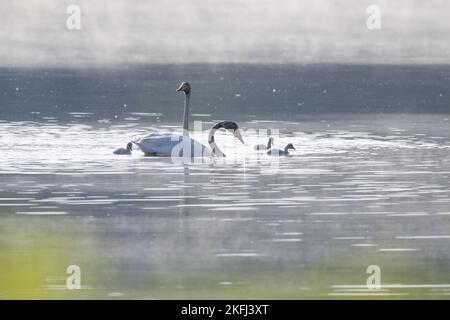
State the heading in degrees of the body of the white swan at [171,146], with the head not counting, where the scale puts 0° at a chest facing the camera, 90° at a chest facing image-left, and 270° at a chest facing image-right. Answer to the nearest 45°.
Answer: approximately 270°
